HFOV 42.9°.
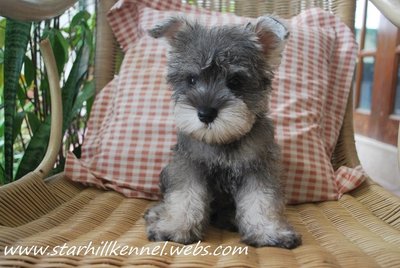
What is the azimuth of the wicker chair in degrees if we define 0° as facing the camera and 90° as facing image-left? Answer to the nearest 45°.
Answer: approximately 0°
